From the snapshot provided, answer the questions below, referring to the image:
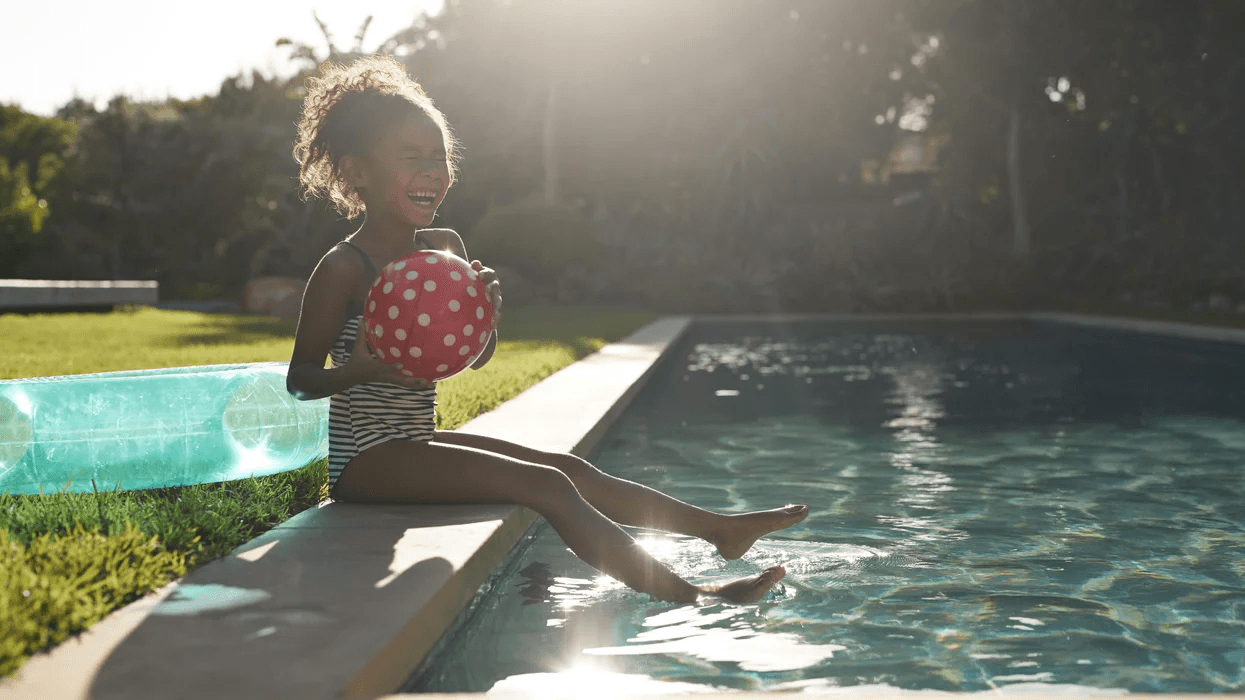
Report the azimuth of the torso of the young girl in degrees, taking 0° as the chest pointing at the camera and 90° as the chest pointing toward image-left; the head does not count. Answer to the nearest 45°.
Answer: approximately 315°

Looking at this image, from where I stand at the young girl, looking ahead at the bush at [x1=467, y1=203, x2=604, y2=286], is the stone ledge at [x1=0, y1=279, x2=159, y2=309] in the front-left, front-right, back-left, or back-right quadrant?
front-left

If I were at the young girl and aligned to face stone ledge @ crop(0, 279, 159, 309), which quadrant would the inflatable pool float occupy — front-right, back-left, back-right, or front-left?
front-left

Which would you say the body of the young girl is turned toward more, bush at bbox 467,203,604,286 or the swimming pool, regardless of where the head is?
the swimming pool

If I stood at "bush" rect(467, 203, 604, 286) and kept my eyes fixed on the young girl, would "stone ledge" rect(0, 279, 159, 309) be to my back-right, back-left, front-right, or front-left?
front-right

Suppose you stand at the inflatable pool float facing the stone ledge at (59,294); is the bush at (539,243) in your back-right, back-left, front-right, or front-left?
front-right

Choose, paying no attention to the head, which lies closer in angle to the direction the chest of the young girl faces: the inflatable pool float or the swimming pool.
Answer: the swimming pool

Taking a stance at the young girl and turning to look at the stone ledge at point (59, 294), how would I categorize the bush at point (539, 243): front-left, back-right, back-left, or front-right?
front-right

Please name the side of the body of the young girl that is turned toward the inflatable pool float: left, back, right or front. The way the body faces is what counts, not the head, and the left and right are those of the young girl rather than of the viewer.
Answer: back

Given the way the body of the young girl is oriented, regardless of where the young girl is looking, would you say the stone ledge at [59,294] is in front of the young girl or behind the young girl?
behind
